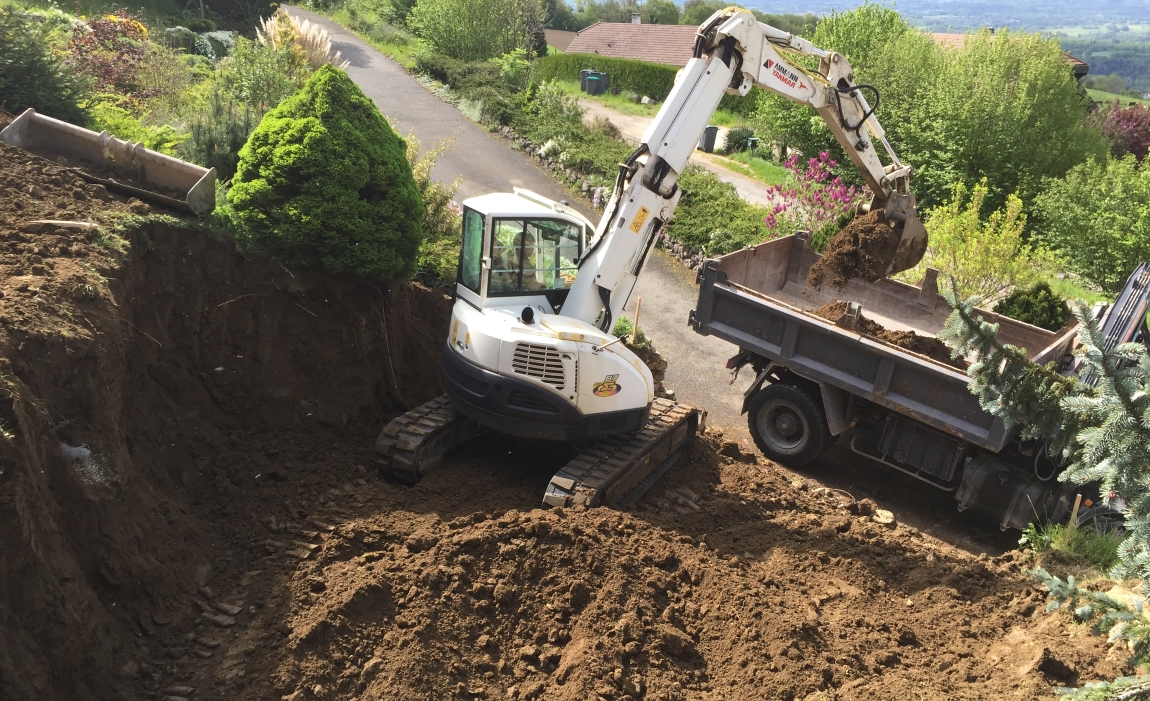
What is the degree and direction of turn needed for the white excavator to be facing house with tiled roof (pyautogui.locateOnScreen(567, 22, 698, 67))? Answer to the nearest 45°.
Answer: approximately 45° to its left

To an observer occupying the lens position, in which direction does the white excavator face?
facing away from the viewer and to the right of the viewer

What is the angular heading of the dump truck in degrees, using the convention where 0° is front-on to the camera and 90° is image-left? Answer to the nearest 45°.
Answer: approximately 315°

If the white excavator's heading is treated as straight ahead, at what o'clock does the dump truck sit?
The dump truck is roughly at 1 o'clock from the white excavator.

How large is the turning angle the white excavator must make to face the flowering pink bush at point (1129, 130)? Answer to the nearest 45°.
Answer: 0° — it already faces it

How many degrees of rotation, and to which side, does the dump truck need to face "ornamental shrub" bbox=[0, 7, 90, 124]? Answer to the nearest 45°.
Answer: approximately 135° to its right

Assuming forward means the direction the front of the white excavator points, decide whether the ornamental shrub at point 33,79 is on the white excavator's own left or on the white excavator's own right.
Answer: on the white excavator's own left

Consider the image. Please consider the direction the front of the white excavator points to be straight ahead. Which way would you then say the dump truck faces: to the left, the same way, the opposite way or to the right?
to the right
